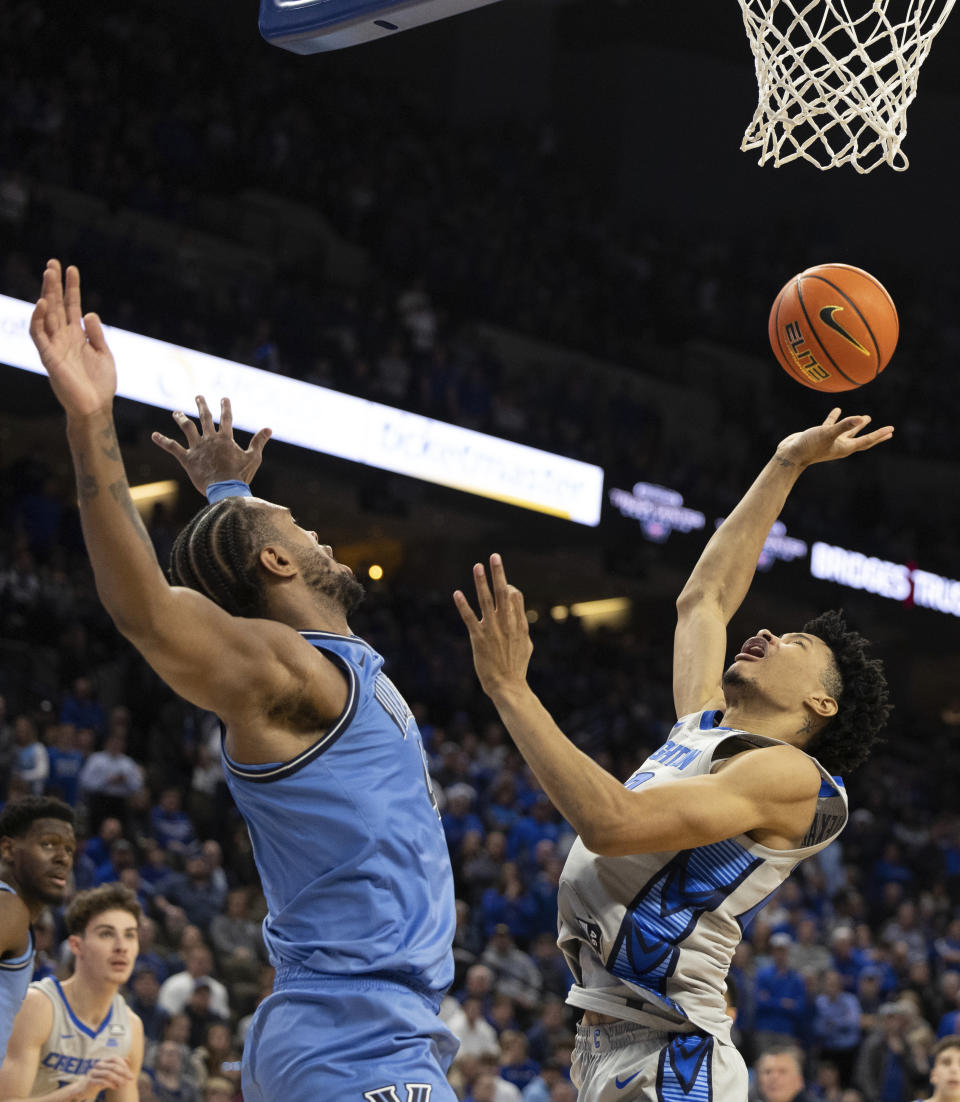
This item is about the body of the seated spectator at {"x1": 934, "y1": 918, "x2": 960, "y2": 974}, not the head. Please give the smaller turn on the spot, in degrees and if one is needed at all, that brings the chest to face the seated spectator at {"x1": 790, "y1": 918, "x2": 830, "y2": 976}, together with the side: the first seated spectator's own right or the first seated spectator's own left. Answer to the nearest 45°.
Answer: approximately 45° to the first seated spectator's own right

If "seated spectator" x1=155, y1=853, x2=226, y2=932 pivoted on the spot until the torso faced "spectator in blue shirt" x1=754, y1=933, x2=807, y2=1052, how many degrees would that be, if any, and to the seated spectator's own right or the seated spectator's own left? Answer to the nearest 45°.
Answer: approximately 90° to the seated spectator's own left

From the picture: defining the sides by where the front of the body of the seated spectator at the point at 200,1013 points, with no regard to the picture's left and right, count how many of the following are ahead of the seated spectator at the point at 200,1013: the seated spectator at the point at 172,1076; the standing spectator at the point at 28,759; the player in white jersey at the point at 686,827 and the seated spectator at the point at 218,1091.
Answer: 3

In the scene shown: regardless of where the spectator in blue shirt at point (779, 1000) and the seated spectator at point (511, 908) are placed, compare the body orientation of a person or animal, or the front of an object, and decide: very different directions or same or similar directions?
same or similar directions

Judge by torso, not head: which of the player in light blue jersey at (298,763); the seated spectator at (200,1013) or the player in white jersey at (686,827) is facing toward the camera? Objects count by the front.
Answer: the seated spectator

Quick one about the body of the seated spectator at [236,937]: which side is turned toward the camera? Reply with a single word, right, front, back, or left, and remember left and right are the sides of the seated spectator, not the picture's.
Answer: front

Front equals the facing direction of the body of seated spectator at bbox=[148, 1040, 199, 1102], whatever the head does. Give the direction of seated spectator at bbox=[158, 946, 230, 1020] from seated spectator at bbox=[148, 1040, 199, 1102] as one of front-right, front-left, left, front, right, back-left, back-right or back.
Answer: back

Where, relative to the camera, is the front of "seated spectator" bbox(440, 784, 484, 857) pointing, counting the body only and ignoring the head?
toward the camera

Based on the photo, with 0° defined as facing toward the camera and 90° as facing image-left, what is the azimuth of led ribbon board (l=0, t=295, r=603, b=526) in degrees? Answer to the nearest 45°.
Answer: approximately 315°

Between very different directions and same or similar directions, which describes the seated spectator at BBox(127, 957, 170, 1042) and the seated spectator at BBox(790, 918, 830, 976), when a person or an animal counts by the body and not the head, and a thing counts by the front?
same or similar directions

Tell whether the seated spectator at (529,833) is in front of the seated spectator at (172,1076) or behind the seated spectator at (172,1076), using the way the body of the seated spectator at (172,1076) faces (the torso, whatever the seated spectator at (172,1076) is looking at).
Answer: behind

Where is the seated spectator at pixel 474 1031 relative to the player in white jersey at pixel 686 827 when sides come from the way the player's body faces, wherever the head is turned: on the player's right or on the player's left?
on the player's right

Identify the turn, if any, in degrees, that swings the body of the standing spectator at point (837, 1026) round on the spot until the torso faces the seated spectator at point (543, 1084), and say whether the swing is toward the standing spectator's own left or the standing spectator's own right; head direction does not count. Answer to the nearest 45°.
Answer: approximately 45° to the standing spectator's own right

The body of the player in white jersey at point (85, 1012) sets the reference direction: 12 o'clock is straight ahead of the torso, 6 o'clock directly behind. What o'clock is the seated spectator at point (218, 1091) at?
The seated spectator is roughly at 8 o'clock from the player in white jersey.

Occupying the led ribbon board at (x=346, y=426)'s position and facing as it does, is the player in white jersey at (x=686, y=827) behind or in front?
in front
